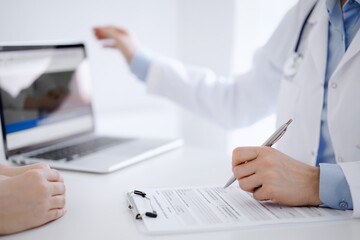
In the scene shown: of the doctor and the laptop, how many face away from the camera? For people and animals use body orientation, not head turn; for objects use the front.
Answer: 0

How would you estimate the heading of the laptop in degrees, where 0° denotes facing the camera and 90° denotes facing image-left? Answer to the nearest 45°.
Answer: approximately 315°

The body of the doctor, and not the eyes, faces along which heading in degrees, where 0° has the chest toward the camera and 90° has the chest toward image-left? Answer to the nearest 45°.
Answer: approximately 45°

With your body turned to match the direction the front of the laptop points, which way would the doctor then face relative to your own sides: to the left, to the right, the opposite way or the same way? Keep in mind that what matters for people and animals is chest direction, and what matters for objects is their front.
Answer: to the right

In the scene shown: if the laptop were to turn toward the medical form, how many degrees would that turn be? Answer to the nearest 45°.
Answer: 0° — it already faces it
